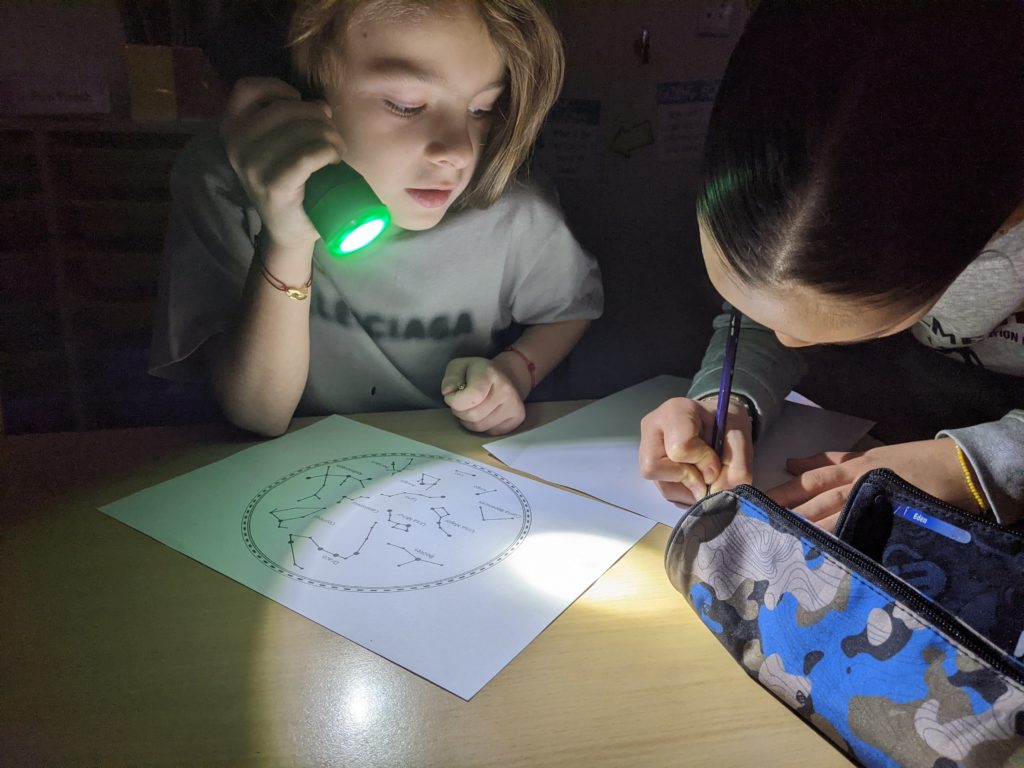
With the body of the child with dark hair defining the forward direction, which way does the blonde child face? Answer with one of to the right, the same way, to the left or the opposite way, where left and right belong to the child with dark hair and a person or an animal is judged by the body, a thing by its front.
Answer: to the left

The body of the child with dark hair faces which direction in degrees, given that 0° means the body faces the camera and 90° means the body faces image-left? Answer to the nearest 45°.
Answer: approximately 45°

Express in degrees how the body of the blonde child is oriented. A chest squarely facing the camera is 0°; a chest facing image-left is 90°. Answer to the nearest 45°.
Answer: approximately 0°
